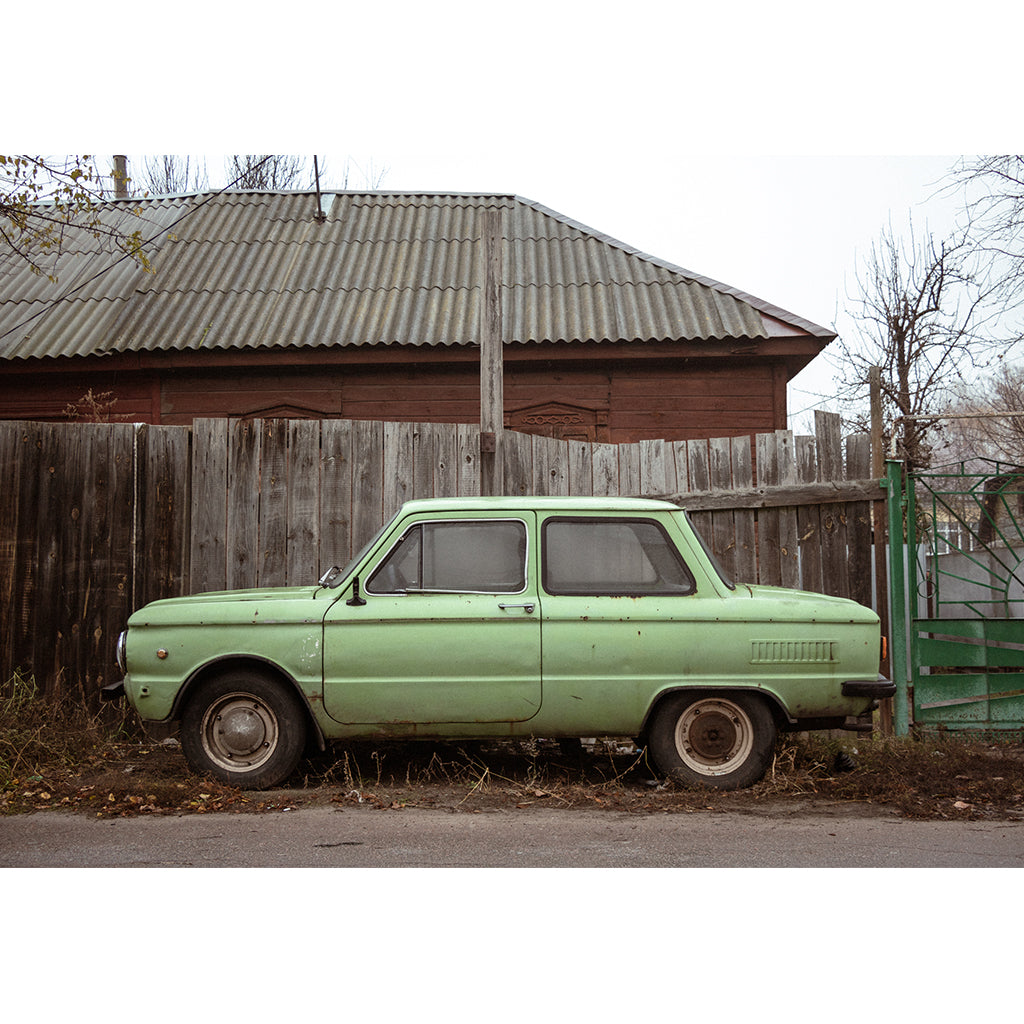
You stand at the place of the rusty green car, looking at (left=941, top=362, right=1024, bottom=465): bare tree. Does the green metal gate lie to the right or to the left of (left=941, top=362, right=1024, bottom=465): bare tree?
right

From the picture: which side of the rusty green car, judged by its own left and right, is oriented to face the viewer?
left

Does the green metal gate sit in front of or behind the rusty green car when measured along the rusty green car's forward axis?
behind

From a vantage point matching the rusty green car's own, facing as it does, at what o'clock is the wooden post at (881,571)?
The wooden post is roughly at 5 o'clock from the rusty green car.

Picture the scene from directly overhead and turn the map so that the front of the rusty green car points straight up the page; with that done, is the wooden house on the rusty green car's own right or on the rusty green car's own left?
on the rusty green car's own right

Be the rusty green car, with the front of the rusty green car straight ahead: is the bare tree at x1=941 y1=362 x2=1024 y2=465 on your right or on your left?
on your right

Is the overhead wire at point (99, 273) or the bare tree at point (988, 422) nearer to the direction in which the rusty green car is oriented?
the overhead wire

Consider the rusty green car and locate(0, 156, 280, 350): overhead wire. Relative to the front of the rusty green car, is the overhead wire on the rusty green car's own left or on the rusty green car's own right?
on the rusty green car's own right
